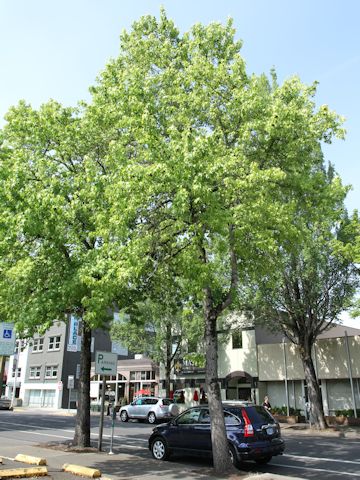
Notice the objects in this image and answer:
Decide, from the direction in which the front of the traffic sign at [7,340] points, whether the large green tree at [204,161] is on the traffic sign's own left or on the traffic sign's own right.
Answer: on the traffic sign's own left

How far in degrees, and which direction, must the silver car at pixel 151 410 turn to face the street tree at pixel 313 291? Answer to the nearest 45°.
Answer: approximately 180°

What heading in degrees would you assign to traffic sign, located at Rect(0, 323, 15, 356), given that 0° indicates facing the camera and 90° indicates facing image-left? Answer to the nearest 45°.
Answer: approximately 0°

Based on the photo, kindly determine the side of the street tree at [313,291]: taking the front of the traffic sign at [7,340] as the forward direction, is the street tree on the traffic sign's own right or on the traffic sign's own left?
on the traffic sign's own left

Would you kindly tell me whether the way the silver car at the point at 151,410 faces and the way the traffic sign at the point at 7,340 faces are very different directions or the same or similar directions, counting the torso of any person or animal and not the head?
very different directions

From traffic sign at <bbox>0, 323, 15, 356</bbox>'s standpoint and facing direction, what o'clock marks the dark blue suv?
The dark blue suv is roughly at 9 o'clock from the traffic sign.

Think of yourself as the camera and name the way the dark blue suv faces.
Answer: facing away from the viewer and to the left of the viewer

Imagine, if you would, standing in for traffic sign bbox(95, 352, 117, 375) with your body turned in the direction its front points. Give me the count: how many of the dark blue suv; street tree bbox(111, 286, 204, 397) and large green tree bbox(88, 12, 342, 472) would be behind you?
1

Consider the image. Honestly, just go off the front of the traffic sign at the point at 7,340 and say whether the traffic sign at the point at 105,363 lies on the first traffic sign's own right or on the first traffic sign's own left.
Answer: on the first traffic sign's own left
